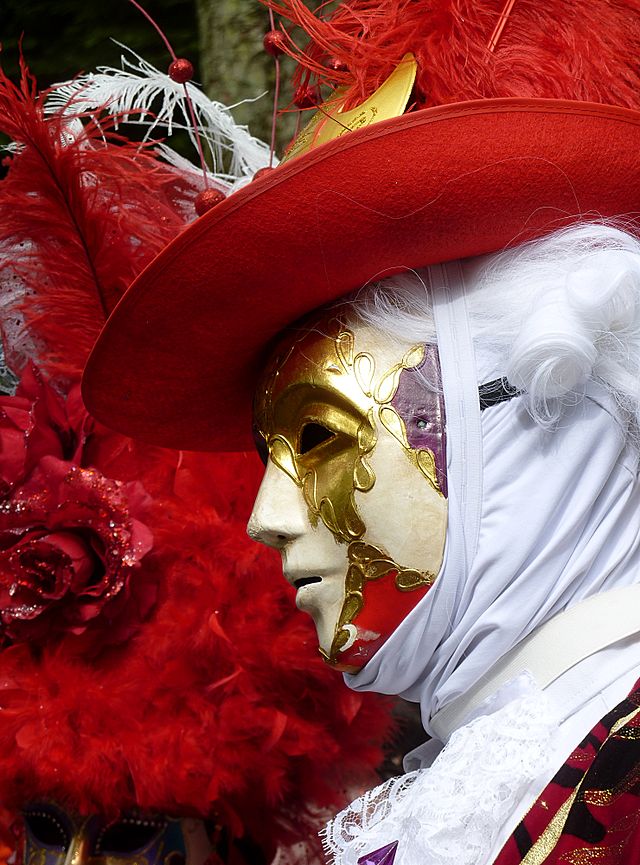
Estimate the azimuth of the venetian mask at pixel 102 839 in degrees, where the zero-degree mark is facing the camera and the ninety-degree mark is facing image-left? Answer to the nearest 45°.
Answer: approximately 45°
